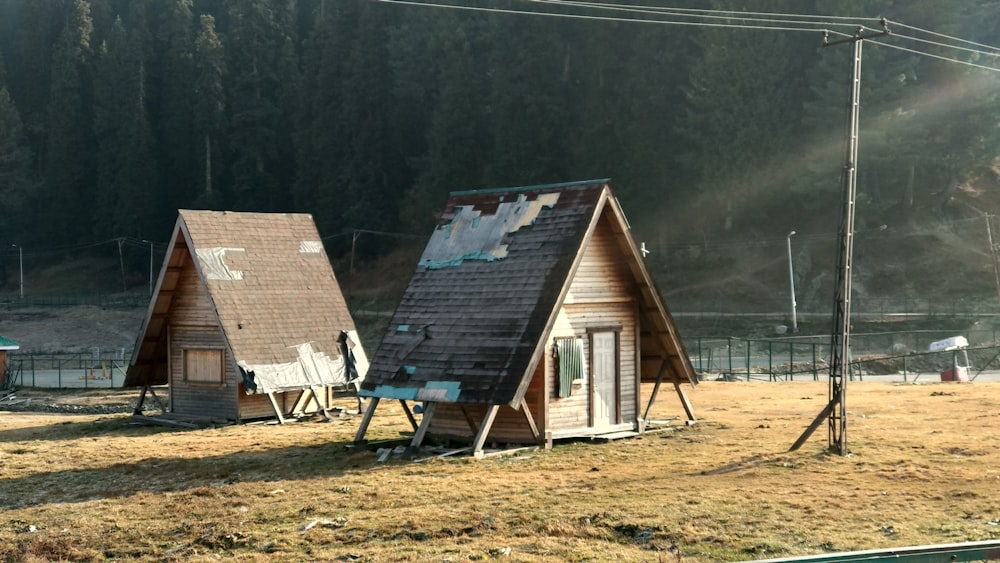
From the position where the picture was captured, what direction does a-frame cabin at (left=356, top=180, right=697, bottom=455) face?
facing the viewer and to the right of the viewer

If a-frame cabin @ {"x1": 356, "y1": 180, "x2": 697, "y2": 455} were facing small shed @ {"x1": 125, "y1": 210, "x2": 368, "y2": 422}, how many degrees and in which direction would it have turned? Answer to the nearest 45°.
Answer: approximately 180°

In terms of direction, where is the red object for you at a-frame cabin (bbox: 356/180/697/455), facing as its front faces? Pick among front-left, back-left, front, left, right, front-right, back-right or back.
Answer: left

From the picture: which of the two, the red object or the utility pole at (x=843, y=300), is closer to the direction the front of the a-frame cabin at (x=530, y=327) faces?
the utility pole

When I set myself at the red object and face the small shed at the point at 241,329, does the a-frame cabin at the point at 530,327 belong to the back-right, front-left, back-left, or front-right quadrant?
front-left

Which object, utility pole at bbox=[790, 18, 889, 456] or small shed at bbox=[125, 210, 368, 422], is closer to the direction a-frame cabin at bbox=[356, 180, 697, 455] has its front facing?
the utility pole

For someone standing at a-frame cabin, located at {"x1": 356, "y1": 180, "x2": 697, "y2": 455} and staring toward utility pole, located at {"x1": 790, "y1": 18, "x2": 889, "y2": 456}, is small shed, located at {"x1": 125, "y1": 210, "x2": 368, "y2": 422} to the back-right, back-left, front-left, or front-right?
back-left

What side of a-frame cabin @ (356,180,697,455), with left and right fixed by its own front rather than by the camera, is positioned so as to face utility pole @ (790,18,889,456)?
front
